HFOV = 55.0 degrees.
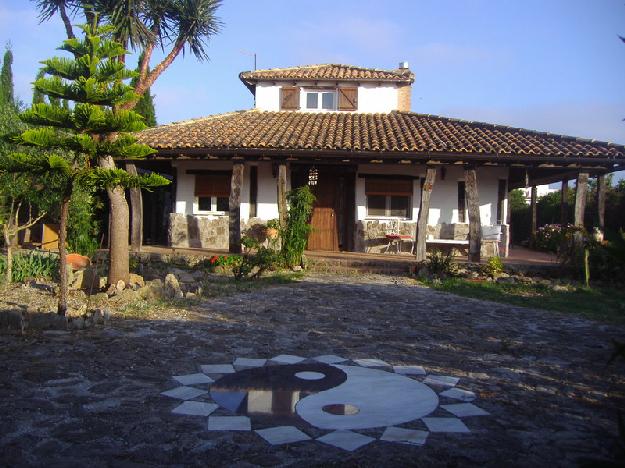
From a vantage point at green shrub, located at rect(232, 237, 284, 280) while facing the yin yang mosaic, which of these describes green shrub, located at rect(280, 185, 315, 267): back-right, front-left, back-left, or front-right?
back-left

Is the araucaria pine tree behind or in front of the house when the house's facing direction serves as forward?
in front

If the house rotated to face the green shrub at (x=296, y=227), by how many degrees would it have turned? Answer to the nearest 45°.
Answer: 0° — it already faces it

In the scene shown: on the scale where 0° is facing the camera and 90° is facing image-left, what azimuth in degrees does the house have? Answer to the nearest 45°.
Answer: approximately 0°

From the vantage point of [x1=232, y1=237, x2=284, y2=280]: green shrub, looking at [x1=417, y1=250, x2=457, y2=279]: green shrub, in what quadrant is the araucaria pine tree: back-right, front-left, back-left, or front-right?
back-right

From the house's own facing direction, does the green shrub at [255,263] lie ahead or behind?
ahead

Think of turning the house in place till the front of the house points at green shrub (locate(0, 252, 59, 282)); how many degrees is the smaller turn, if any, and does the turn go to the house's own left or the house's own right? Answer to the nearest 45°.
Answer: approximately 45° to the house's own right
